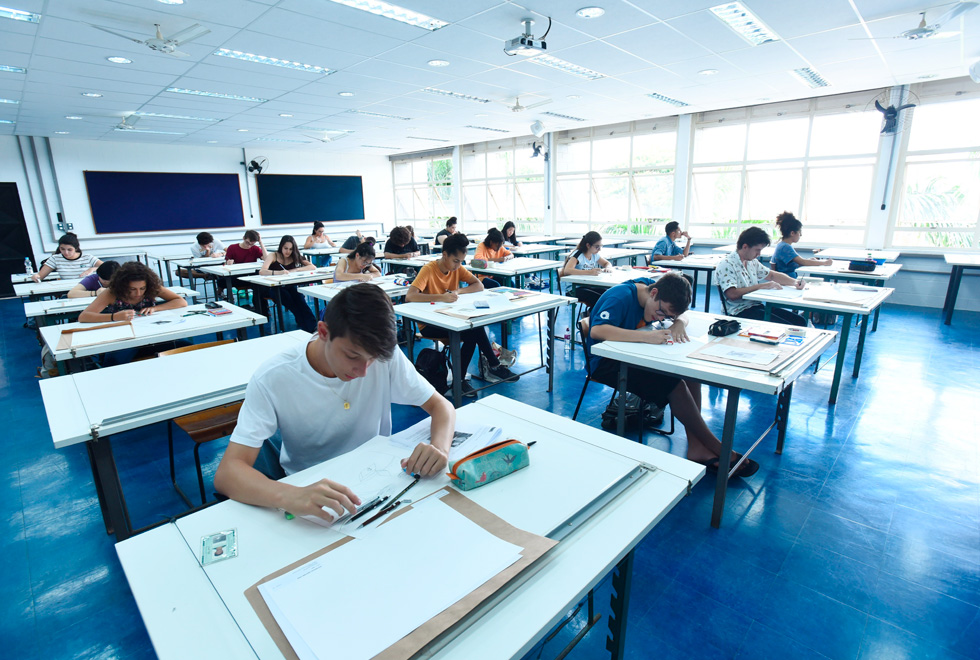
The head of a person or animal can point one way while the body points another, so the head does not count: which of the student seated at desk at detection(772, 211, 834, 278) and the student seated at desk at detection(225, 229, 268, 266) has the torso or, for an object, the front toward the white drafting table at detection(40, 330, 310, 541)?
the student seated at desk at detection(225, 229, 268, 266)

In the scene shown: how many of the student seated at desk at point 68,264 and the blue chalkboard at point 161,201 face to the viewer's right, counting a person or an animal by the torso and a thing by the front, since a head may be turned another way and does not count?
0

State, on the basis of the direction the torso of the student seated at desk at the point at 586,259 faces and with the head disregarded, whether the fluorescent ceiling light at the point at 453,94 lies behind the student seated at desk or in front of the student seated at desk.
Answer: behind

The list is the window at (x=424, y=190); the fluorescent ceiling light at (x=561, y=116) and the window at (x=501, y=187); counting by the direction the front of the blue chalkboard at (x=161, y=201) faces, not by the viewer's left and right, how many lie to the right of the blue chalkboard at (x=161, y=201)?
0

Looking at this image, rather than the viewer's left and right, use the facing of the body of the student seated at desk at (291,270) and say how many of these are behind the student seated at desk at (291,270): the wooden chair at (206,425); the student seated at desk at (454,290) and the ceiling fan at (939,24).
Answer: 0

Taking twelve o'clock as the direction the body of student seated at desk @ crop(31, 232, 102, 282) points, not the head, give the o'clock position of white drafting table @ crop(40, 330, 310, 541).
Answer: The white drafting table is roughly at 12 o'clock from the student seated at desk.

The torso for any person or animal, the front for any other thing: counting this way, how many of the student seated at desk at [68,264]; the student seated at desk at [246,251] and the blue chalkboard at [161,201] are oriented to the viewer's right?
0

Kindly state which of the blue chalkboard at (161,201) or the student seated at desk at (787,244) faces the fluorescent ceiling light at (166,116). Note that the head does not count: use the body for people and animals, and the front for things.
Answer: the blue chalkboard

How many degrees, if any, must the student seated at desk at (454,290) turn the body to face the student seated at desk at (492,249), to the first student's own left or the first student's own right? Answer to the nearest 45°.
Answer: approximately 135° to the first student's own left

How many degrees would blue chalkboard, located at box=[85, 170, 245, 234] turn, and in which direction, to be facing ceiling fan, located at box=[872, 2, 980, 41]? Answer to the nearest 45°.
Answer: approximately 45° to its left

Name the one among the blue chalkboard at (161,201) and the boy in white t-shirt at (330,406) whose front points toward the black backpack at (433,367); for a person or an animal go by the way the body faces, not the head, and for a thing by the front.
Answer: the blue chalkboard

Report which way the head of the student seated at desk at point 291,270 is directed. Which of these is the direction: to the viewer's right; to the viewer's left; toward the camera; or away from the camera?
toward the camera
